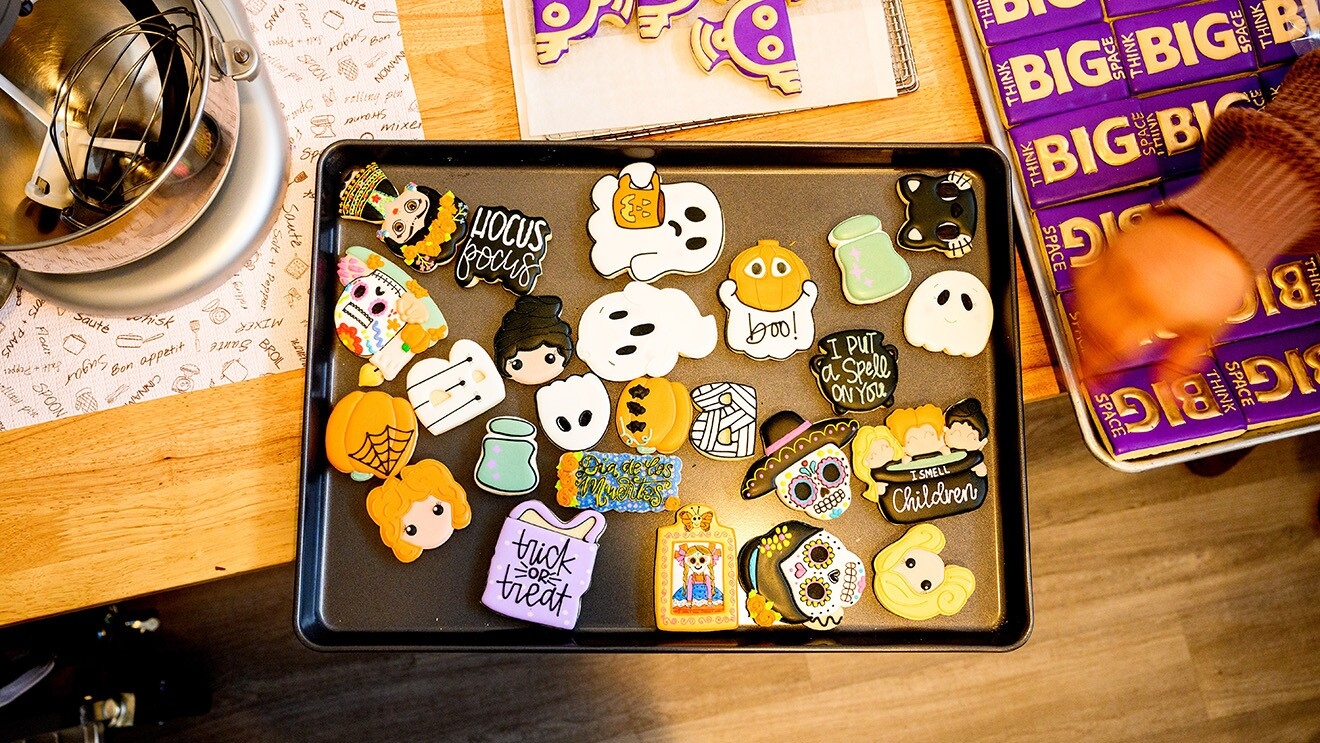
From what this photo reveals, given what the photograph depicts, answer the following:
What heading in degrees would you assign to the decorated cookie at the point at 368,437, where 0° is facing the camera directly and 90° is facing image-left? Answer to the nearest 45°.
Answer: approximately 0°

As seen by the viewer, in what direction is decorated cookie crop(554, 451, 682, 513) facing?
toward the camera

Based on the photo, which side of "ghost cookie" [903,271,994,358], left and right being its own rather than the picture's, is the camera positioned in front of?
front

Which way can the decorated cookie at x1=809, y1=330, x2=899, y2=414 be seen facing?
toward the camera
